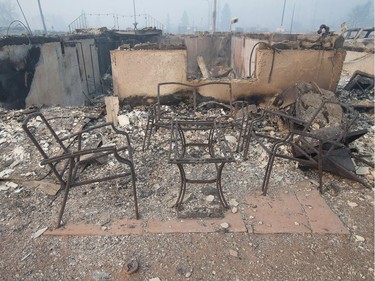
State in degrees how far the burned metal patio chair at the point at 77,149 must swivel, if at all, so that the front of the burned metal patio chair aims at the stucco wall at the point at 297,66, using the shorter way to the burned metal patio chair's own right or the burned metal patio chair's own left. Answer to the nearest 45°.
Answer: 0° — it already faces it

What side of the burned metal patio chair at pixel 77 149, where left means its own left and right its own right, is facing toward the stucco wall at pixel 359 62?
front

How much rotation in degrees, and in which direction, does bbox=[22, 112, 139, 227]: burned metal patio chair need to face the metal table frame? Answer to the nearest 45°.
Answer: approximately 45° to its right

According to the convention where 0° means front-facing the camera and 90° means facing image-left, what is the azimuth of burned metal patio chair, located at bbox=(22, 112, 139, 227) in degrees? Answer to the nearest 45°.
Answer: approximately 270°

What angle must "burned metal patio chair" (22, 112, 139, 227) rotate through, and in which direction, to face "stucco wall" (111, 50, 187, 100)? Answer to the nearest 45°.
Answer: approximately 45° to its left

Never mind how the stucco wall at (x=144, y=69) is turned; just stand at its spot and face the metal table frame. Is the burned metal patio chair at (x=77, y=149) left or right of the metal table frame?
right

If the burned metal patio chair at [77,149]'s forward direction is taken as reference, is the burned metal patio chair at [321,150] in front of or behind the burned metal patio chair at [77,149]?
in front

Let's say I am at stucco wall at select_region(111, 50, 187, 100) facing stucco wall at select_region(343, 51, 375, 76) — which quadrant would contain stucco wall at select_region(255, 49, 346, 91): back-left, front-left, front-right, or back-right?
front-right

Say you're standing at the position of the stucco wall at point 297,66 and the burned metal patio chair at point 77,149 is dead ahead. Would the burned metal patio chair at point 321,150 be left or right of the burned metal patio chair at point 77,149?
left

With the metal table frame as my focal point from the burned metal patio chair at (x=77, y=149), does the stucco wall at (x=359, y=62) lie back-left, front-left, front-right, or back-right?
front-left
